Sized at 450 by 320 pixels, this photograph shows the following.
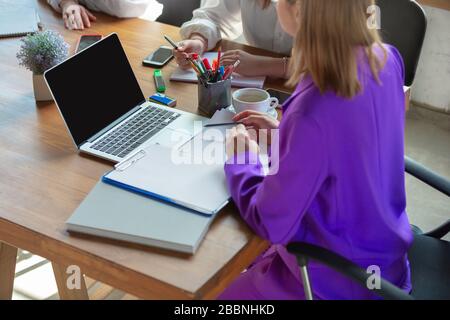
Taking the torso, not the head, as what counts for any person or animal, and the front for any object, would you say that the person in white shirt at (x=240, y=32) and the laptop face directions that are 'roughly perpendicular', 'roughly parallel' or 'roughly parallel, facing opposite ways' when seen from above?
roughly perpendicular

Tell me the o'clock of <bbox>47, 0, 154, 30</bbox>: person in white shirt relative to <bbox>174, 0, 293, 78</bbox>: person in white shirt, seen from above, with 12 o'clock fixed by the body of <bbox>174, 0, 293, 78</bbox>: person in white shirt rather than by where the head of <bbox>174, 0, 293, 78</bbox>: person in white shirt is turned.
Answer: <bbox>47, 0, 154, 30</bbox>: person in white shirt is roughly at 2 o'clock from <bbox>174, 0, 293, 78</bbox>: person in white shirt.

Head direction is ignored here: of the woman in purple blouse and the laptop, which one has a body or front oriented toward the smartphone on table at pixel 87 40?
the woman in purple blouse

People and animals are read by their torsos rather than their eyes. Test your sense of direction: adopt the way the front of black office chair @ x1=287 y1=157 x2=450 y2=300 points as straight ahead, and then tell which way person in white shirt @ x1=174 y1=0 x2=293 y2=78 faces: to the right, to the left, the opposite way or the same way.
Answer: to the left

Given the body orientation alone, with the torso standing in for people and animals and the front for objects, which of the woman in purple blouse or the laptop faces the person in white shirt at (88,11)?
the woman in purple blouse

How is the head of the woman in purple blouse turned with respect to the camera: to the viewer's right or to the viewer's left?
to the viewer's left

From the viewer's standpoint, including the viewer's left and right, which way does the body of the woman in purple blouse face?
facing away from the viewer and to the left of the viewer

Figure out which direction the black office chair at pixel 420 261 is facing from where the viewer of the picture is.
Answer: facing away from the viewer and to the left of the viewer
